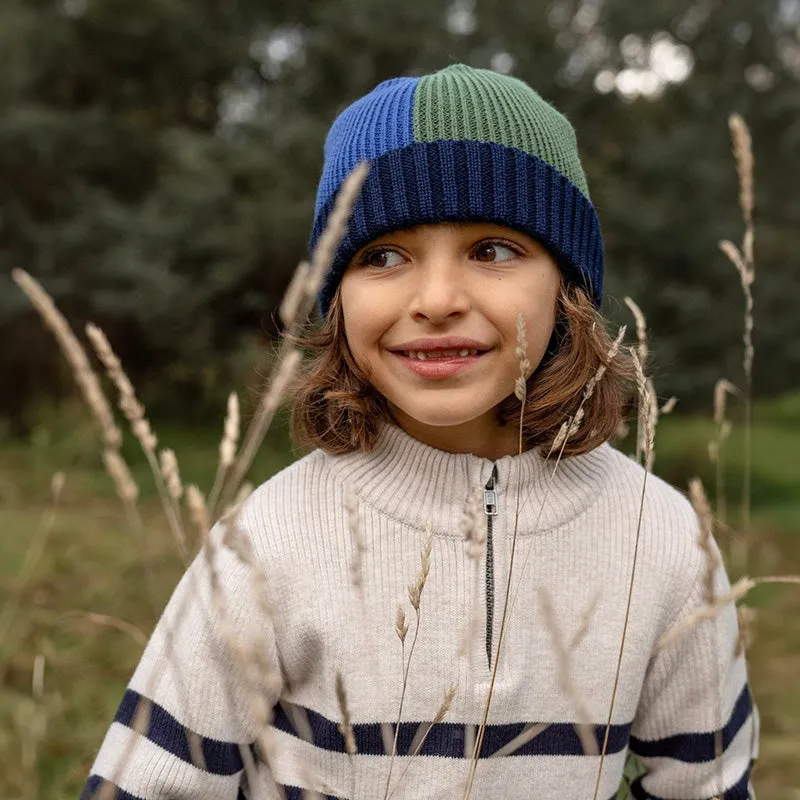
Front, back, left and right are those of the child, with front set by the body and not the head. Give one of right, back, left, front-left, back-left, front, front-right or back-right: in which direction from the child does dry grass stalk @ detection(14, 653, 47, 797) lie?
back-right

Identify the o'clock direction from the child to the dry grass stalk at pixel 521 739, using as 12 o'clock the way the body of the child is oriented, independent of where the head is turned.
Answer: The dry grass stalk is roughly at 12 o'clock from the child.

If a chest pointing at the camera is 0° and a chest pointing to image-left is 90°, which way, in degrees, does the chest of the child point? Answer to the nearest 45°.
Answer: approximately 0°
